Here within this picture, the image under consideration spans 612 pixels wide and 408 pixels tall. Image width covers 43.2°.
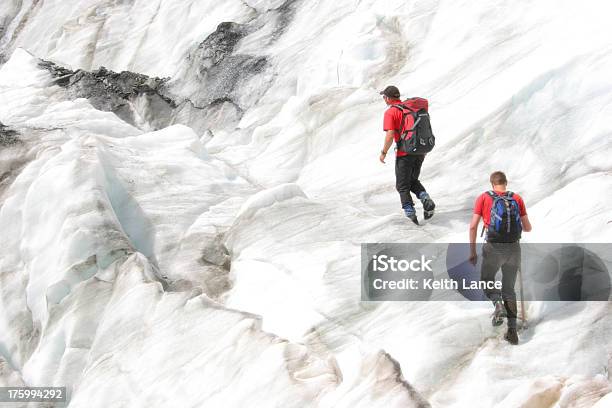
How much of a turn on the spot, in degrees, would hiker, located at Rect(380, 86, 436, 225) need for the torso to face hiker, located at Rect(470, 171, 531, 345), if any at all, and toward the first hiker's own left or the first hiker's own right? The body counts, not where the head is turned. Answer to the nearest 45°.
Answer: approximately 180°

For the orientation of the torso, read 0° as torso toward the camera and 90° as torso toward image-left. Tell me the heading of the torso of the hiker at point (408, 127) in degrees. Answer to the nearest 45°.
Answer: approximately 135°

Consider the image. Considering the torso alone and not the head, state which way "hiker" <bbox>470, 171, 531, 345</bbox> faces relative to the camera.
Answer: away from the camera

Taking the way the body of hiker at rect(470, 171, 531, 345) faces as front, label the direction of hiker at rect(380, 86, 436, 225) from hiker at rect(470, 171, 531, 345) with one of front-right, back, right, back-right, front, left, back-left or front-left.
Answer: front-left

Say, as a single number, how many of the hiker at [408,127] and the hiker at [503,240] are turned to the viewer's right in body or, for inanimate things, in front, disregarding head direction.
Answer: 0
